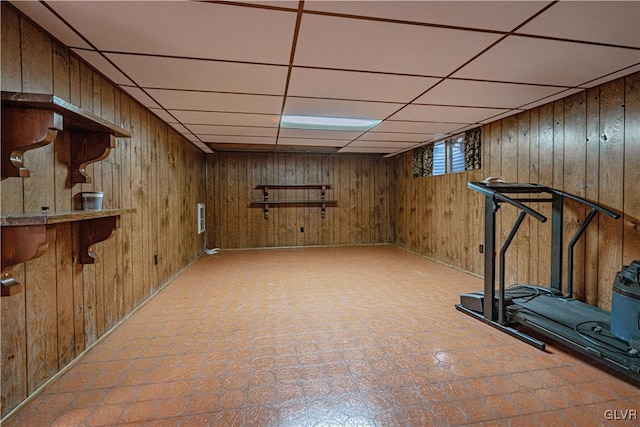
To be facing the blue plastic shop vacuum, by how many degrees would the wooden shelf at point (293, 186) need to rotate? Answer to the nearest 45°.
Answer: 0° — it already faces it

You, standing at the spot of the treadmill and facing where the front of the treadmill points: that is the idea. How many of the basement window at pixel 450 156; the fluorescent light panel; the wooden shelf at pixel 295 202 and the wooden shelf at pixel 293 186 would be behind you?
0

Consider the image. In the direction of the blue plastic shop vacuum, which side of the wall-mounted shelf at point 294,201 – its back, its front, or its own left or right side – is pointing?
front

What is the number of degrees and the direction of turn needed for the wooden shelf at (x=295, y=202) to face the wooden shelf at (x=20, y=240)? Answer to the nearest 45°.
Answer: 0° — it already faces it

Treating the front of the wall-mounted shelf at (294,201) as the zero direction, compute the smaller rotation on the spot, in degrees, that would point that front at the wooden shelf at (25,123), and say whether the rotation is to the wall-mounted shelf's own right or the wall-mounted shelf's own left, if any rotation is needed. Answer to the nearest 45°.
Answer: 0° — it already faces it

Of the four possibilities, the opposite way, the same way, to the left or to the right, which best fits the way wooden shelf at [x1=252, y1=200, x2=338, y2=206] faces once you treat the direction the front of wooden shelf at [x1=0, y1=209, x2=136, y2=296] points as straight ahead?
to the right

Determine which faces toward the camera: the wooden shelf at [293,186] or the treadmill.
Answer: the wooden shelf

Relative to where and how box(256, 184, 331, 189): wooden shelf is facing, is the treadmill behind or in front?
in front

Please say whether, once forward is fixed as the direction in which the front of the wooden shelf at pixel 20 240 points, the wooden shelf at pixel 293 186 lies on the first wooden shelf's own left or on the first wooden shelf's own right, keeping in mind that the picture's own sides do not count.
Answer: on the first wooden shelf's own left

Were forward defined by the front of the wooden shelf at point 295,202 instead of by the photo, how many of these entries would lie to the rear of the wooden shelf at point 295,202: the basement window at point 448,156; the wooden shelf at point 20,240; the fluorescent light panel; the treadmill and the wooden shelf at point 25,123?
0

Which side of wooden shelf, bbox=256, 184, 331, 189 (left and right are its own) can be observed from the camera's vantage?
front

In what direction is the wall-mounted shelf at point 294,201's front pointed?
toward the camera

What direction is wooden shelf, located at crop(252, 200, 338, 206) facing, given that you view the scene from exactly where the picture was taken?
facing the viewer

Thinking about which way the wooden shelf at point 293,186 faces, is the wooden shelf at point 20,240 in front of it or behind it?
in front

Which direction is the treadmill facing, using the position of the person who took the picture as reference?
facing away from the viewer and to the left of the viewer

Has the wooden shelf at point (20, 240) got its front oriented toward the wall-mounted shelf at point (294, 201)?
no

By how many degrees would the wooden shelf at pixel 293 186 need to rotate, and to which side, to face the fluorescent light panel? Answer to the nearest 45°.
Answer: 0° — it already faces it
